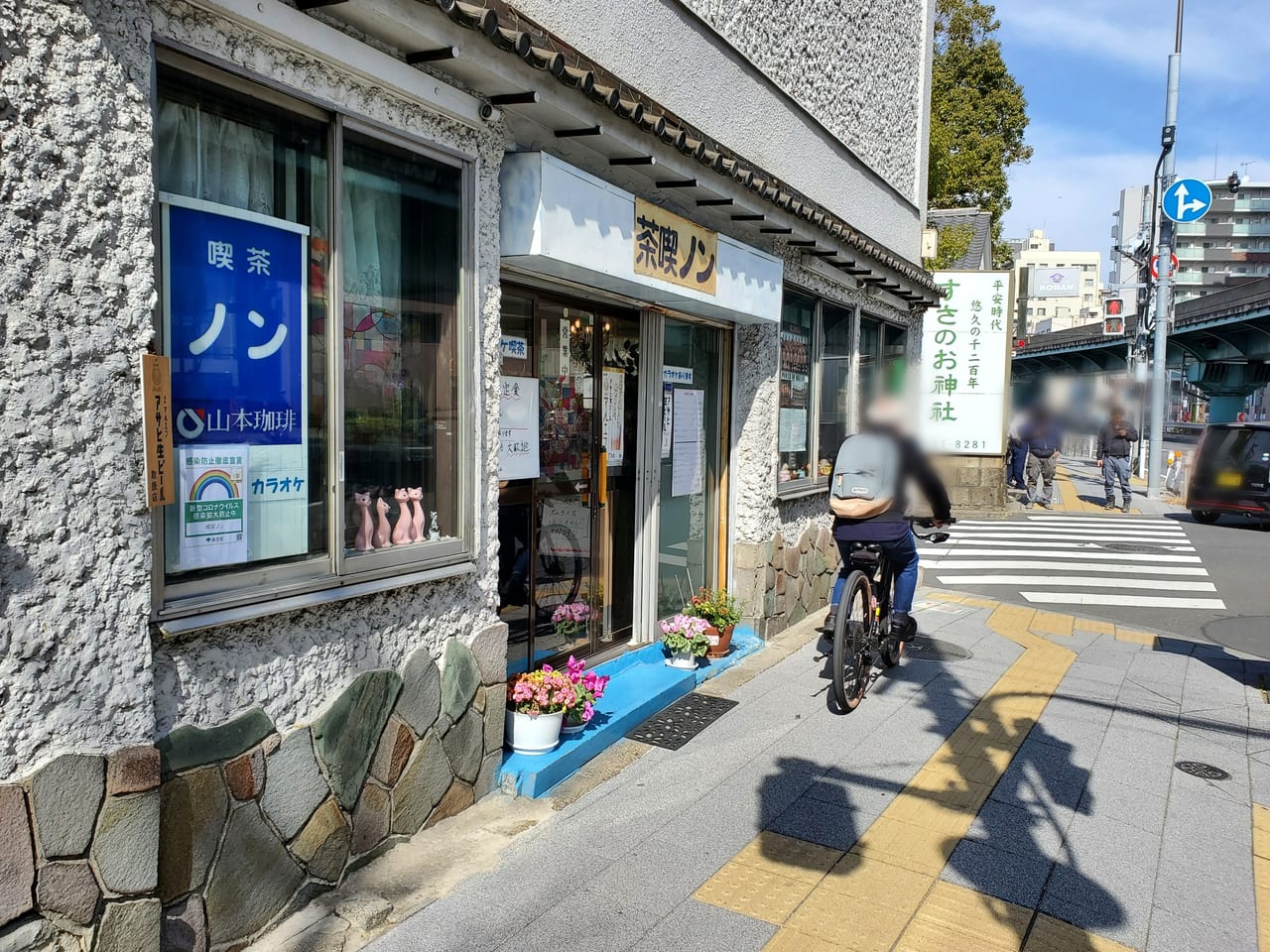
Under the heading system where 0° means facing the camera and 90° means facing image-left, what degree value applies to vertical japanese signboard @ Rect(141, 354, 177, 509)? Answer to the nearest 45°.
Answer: approximately 315°

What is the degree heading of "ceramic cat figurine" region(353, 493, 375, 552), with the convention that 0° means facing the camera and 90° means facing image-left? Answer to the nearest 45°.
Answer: approximately 315°

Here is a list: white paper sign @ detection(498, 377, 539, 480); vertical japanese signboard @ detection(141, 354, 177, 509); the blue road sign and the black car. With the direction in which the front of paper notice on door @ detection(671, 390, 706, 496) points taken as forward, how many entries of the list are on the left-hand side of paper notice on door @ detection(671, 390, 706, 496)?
2

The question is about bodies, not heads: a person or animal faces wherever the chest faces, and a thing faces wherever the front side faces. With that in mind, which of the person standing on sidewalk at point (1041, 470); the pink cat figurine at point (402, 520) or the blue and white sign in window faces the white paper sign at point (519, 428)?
the person standing on sidewalk

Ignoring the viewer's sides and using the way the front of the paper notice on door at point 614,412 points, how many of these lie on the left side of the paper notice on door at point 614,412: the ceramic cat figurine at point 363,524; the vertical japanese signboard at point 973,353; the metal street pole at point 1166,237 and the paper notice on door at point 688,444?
3

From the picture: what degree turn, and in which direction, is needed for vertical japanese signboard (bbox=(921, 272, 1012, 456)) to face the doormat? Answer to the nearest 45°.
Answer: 0° — it already faces it

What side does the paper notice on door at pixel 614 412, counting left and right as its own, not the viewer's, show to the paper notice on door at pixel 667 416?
left

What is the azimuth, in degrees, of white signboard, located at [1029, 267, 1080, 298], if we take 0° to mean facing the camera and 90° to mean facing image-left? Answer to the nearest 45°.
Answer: approximately 0°

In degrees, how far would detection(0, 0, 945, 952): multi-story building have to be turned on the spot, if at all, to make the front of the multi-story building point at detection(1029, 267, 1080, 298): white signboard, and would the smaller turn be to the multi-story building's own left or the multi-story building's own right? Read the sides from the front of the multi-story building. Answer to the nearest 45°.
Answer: approximately 90° to the multi-story building's own left

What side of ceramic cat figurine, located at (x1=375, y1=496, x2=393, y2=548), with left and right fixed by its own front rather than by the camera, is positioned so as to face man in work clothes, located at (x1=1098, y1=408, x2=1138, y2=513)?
left

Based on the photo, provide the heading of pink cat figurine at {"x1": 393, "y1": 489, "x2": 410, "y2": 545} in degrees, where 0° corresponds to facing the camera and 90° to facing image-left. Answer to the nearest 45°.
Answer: approximately 315°
